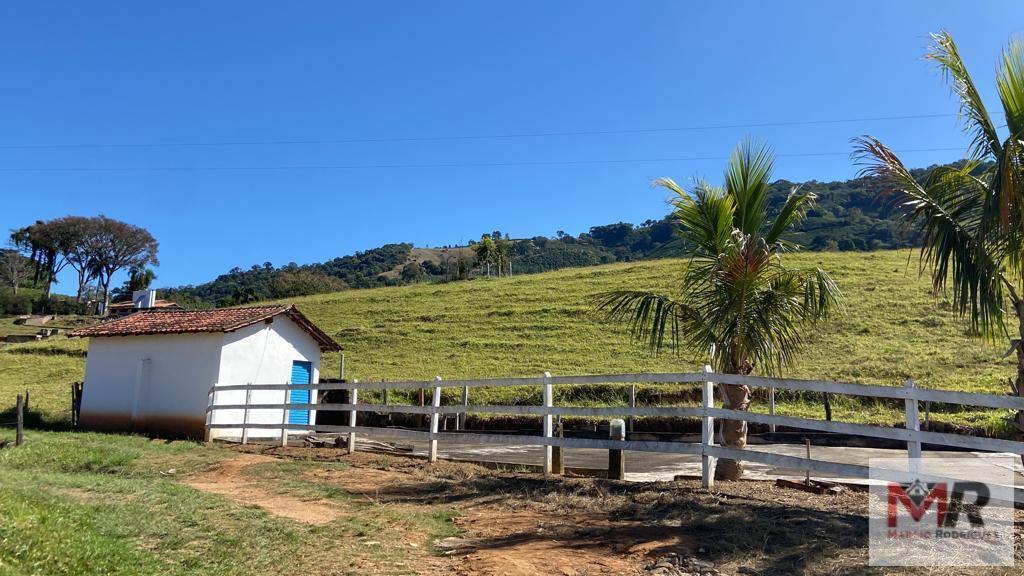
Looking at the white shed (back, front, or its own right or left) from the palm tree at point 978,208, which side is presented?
front

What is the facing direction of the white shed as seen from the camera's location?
facing the viewer and to the right of the viewer

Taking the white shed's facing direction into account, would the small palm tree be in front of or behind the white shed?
in front

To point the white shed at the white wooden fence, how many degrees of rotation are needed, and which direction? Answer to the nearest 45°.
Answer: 0° — it already faces it

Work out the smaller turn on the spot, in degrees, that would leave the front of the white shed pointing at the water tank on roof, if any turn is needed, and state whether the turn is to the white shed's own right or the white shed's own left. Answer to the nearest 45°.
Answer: approximately 135° to the white shed's own left

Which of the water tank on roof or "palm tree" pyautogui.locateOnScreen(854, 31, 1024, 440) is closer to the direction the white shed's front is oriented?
the palm tree

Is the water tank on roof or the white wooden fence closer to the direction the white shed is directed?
the white wooden fence
